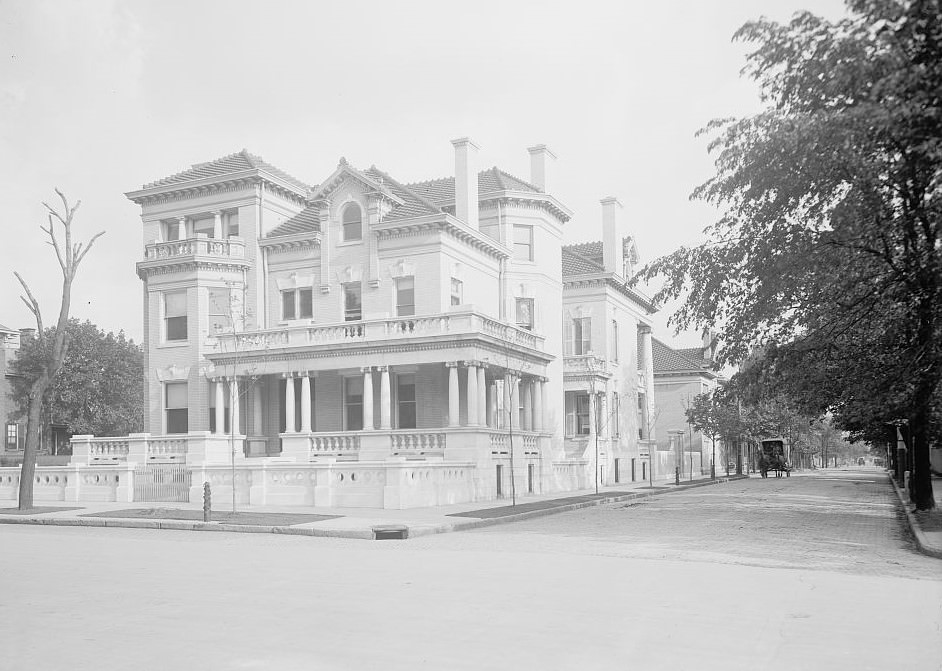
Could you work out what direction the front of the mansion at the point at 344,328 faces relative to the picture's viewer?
facing the viewer and to the left of the viewer

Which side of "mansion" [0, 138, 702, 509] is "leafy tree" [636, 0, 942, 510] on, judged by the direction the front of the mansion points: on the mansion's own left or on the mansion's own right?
on the mansion's own left

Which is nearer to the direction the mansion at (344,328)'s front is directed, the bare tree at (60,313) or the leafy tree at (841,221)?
the bare tree

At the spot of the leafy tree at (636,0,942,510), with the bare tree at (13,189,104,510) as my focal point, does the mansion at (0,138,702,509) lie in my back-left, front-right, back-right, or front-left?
front-right

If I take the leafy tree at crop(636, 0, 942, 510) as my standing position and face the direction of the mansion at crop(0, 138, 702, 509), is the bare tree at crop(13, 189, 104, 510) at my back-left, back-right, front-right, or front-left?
front-left
